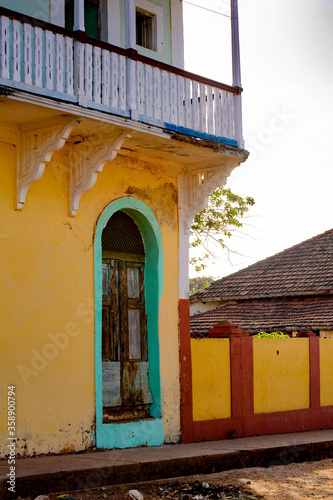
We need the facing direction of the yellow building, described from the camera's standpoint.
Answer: facing the viewer and to the right of the viewer

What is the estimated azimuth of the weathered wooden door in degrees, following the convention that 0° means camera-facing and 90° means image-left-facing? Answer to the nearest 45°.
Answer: approximately 315°
